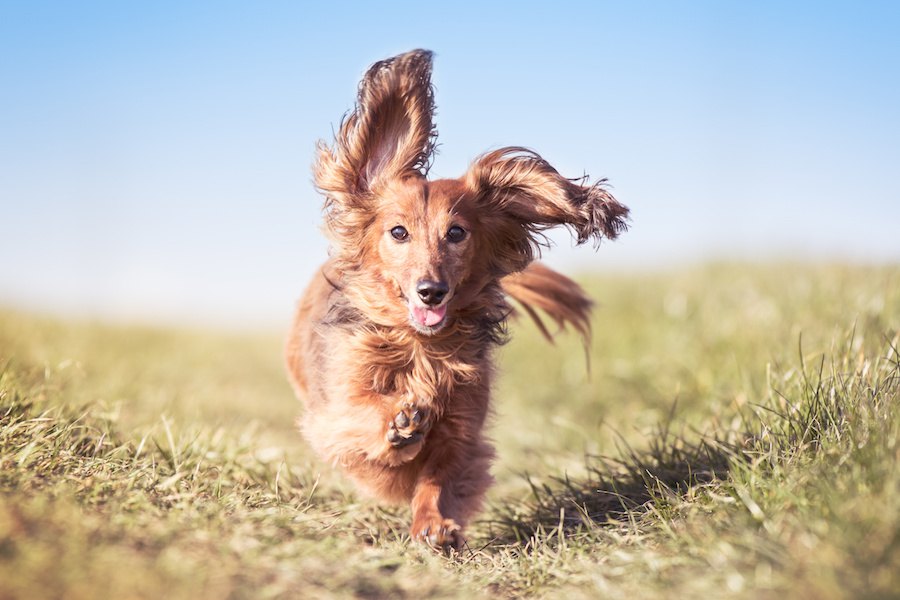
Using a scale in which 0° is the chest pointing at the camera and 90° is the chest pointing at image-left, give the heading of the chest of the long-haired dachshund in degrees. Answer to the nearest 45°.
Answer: approximately 0°
